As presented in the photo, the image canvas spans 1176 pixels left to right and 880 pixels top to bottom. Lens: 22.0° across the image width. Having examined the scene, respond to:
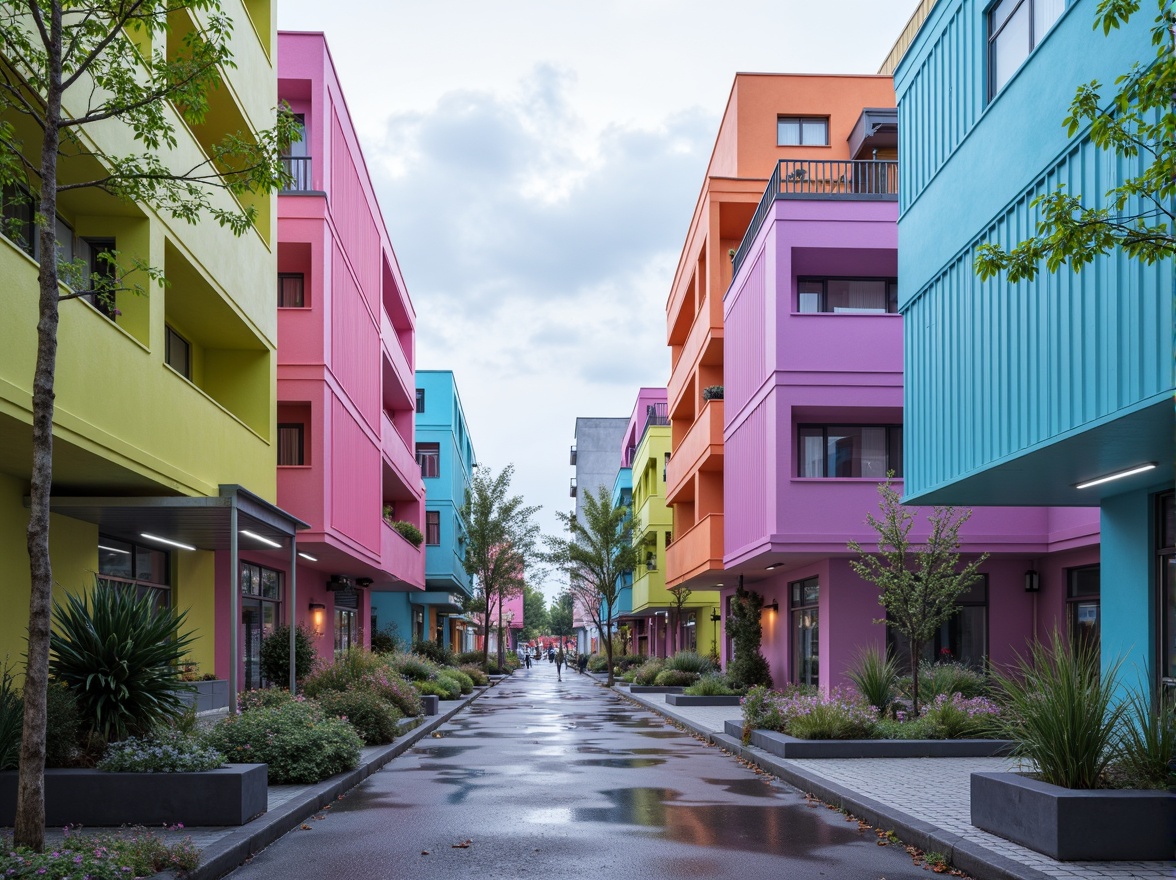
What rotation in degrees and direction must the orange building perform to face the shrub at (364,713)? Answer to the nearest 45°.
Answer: approximately 90° to its left

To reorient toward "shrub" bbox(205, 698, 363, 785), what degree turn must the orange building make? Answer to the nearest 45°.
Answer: approximately 90° to its left

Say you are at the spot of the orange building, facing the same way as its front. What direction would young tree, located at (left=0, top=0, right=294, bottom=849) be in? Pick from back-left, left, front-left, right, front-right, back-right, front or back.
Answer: left

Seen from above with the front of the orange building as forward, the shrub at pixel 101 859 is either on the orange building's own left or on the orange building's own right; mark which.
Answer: on the orange building's own left

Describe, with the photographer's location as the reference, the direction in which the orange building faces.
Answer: facing to the left of the viewer

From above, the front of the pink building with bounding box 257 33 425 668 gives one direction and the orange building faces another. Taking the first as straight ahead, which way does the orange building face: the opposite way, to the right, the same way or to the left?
the opposite way

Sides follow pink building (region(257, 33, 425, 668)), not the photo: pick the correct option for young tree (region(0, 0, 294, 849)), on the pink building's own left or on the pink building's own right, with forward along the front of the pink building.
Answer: on the pink building's own right

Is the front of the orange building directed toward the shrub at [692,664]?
no

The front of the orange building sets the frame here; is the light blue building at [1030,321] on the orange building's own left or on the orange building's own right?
on the orange building's own left

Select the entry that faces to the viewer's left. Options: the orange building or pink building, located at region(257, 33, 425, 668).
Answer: the orange building

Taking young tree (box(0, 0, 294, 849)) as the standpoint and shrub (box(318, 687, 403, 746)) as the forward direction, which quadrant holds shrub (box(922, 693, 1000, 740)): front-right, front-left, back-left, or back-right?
front-right

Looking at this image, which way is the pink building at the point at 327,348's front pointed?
to the viewer's right
